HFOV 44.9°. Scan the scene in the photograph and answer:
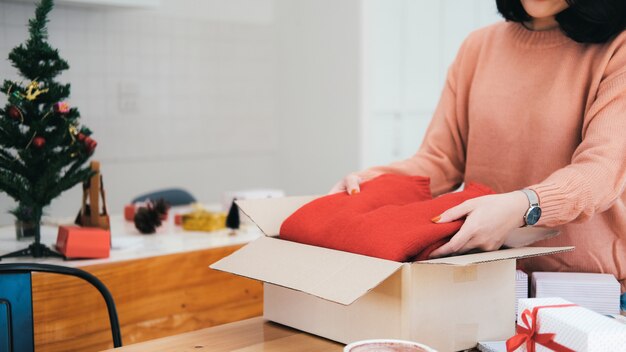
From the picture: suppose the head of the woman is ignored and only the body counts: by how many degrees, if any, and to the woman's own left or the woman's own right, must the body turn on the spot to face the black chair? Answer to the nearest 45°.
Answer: approximately 45° to the woman's own right

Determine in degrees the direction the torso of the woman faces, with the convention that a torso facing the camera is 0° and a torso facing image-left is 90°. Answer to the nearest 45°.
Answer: approximately 45°

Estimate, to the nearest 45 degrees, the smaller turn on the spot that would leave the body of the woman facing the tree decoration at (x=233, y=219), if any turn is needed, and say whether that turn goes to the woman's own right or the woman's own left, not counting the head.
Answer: approximately 90° to the woman's own right

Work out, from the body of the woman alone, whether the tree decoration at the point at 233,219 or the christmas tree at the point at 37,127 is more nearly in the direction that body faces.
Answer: the christmas tree

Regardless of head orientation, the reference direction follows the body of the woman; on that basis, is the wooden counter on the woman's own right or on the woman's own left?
on the woman's own right

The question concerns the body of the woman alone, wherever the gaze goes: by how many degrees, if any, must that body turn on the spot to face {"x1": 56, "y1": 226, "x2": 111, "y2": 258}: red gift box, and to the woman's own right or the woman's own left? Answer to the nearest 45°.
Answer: approximately 45° to the woman's own right

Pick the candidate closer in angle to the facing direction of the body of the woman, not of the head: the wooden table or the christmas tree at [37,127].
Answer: the wooden table

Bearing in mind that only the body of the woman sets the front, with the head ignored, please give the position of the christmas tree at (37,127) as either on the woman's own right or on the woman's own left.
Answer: on the woman's own right

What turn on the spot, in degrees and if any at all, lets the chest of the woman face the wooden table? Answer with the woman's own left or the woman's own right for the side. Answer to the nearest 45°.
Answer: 0° — they already face it

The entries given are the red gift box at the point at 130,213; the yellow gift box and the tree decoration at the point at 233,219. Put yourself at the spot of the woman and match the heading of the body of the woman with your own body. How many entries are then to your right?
3
